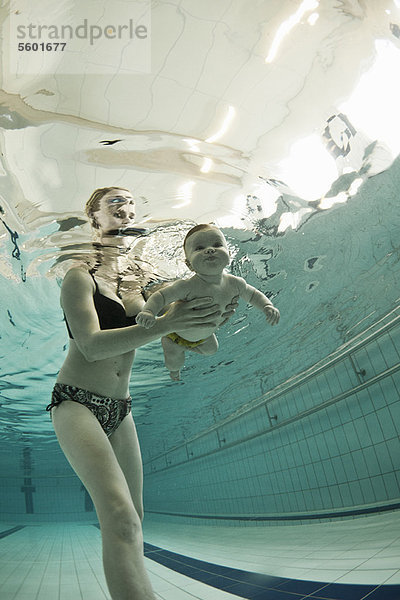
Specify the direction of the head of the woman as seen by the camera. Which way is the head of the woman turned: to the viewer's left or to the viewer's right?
to the viewer's right

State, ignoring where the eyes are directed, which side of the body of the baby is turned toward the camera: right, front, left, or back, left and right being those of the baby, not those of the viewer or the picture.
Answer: front

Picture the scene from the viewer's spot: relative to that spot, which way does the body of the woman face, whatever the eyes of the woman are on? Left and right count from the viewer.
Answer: facing the viewer and to the right of the viewer
